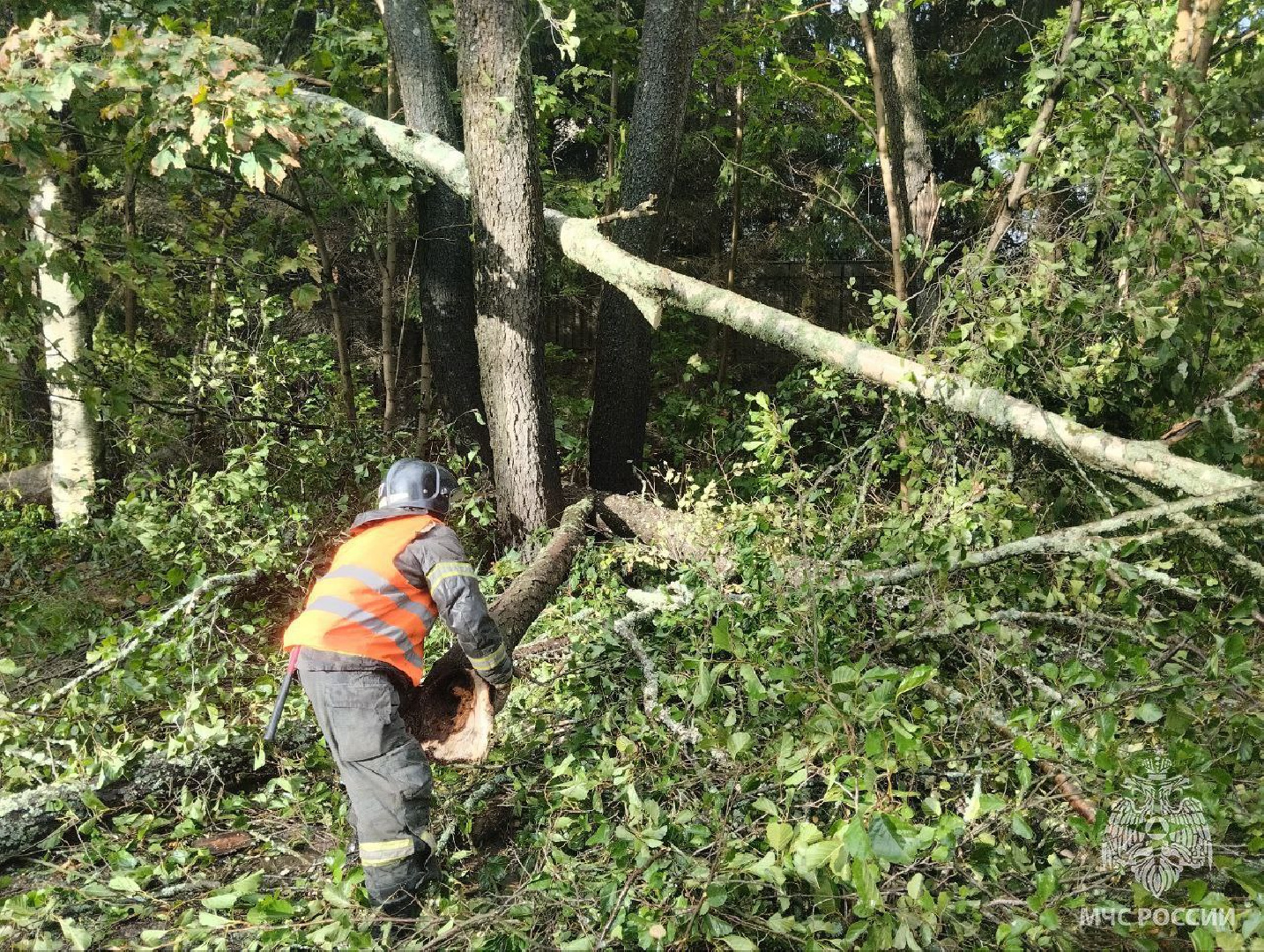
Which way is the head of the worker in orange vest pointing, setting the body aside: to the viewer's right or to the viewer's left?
to the viewer's right

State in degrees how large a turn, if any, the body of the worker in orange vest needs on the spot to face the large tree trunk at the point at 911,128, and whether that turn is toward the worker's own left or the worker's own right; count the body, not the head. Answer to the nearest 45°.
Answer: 0° — they already face it

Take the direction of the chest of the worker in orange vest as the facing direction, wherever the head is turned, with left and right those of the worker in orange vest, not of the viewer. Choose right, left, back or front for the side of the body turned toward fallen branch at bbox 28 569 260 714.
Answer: left

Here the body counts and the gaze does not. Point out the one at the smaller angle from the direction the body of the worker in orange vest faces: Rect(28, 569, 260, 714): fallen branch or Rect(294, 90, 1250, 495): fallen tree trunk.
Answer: the fallen tree trunk

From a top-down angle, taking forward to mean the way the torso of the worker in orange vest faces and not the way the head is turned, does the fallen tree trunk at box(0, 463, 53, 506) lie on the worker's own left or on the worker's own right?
on the worker's own left

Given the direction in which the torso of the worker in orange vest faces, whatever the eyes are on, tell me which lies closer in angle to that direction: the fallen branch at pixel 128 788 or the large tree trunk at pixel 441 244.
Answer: the large tree trunk

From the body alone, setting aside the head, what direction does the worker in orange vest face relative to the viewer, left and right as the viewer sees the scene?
facing away from the viewer and to the right of the viewer
